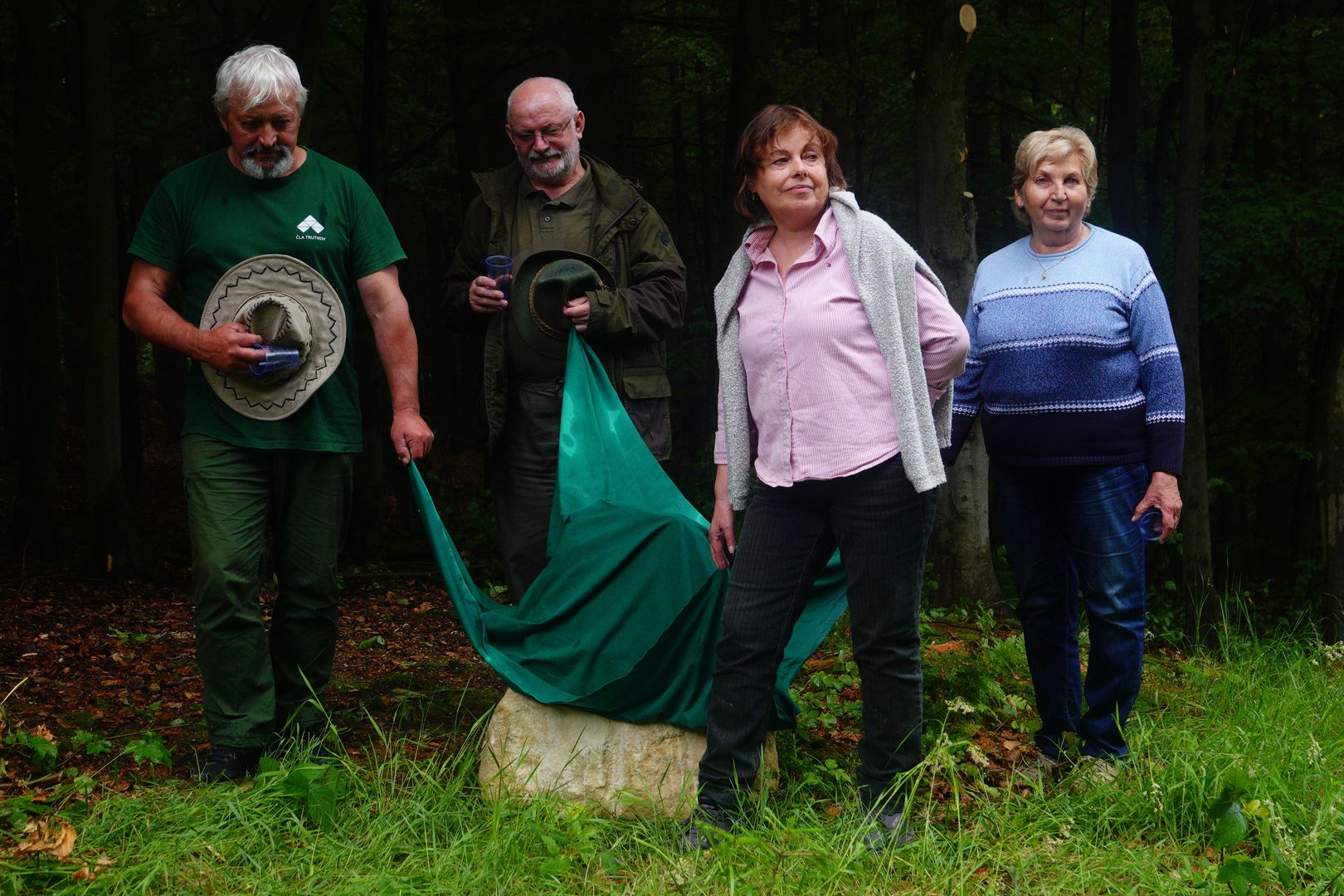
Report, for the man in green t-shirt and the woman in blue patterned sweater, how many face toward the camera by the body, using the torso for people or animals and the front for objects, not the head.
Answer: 2

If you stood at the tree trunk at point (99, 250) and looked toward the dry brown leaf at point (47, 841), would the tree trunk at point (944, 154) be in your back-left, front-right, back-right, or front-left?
front-left

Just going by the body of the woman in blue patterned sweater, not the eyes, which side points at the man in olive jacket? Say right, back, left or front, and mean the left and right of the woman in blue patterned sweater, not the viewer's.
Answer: right

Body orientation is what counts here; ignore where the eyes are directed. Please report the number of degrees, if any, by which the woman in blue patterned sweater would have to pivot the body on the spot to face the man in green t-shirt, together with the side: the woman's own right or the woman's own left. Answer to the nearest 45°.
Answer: approximately 90° to the woman's own right

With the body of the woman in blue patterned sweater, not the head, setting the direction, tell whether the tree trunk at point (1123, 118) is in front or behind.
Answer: behind

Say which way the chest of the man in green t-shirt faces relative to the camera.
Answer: toward the camera

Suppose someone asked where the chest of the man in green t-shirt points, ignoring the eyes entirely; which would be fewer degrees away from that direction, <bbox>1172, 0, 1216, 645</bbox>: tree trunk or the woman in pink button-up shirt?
the woman in pink button-up shirt

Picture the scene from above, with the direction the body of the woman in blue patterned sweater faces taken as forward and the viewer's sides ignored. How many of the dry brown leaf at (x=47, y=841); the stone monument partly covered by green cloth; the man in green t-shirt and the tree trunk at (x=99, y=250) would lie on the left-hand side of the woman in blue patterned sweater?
0

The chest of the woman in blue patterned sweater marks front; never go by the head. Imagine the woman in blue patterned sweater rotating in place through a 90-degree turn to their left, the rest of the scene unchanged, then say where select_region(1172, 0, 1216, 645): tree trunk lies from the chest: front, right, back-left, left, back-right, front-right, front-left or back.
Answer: left

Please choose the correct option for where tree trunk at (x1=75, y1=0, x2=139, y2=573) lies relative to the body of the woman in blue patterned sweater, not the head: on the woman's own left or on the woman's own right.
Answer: on the woman's own right

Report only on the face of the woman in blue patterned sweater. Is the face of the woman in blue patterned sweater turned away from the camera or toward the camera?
toward the camera

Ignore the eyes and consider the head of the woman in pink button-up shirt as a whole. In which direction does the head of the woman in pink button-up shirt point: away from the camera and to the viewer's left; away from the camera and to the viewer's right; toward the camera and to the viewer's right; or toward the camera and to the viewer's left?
toward the camera and to the viewer's right

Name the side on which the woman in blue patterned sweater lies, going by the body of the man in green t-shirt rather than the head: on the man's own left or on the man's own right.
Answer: on the man's own left

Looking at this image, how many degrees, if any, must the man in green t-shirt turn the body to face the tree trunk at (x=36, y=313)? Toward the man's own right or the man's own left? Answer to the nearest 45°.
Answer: approximately 180°

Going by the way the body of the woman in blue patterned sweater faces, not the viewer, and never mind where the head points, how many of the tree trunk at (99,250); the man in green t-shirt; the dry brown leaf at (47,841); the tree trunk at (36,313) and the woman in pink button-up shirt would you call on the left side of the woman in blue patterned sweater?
0

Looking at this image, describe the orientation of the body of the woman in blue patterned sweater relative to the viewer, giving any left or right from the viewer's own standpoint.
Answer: facing the viewer

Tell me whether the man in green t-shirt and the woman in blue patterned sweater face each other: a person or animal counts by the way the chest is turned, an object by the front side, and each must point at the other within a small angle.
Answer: no

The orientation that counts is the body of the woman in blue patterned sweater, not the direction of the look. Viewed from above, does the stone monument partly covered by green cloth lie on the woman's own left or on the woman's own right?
on the woman's own right

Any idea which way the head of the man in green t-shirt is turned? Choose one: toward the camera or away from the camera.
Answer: toward the camera

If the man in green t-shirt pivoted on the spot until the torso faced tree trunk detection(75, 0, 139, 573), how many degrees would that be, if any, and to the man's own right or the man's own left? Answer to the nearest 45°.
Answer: approximately 180°
